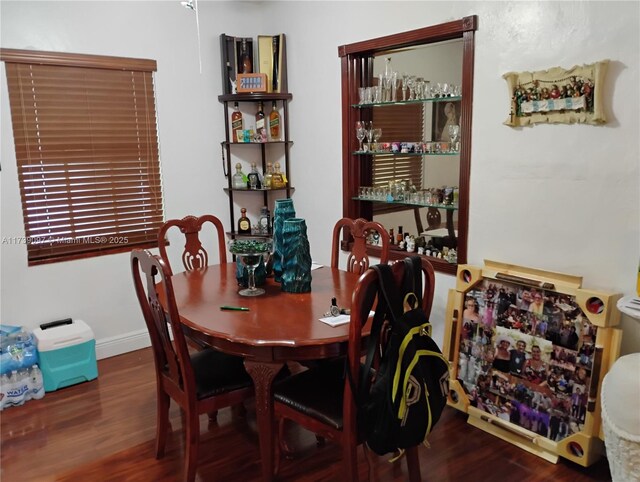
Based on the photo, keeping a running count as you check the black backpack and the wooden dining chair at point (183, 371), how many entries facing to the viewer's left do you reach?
0

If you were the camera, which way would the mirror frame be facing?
facing the viewer and to the left of the viewer

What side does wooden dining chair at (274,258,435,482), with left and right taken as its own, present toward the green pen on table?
front

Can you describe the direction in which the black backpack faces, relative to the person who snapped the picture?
facing the viewer and to the right of the viewer

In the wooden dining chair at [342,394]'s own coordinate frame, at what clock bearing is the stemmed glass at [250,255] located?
The stemmed glass is roughly at 12 o'clock from the wooden dining chair.

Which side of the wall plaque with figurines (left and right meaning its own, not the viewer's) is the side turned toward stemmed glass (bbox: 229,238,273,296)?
front

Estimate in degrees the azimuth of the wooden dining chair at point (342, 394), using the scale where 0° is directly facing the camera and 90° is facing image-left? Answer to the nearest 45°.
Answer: approximately 135°

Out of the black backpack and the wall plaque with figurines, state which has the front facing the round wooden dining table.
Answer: the wall plaque with figurines
